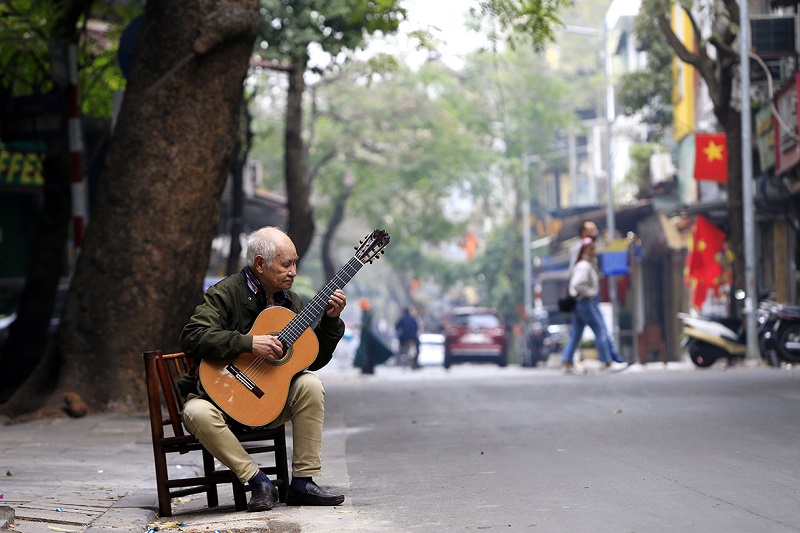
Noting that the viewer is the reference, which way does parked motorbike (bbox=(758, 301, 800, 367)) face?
facing the viewer and to the left of the viewer

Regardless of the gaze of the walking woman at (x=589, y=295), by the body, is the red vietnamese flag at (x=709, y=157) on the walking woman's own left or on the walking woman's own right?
on the walking woman's own left

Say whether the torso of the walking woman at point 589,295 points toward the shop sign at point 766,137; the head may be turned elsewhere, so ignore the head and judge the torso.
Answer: no

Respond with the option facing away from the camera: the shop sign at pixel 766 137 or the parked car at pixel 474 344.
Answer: the parked car

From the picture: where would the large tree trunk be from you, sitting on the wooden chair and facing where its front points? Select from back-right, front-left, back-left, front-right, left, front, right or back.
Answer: left

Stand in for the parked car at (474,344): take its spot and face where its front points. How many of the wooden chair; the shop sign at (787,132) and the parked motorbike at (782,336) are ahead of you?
0

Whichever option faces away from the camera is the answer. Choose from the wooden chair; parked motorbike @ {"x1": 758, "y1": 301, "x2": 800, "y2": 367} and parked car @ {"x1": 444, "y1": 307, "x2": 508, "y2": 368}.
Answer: the parked car

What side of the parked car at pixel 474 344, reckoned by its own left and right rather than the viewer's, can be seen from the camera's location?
back

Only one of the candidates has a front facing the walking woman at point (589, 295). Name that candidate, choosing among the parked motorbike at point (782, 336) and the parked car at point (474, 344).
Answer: the parked motorbike

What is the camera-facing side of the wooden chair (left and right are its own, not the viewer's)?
right

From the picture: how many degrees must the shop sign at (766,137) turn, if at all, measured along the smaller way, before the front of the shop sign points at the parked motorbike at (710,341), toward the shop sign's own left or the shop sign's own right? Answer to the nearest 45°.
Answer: approximately 45° to the shop sign's own left

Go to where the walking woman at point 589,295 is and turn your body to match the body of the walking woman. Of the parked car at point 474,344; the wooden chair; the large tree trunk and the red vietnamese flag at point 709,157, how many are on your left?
2

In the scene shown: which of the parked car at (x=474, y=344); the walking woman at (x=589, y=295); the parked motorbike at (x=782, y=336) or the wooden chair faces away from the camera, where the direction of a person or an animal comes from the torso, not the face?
the parked car

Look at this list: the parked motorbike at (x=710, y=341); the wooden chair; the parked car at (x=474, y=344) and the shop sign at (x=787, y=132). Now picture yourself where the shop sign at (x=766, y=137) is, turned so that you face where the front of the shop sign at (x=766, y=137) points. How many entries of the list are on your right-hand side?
1

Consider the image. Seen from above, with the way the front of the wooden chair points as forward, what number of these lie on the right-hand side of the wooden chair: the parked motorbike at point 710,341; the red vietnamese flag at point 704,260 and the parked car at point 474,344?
0

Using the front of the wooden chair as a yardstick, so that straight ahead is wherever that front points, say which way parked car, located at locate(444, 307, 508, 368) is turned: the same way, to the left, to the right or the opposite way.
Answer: to the left

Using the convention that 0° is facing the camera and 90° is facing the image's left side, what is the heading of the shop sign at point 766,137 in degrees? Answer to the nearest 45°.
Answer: approximately 45°
